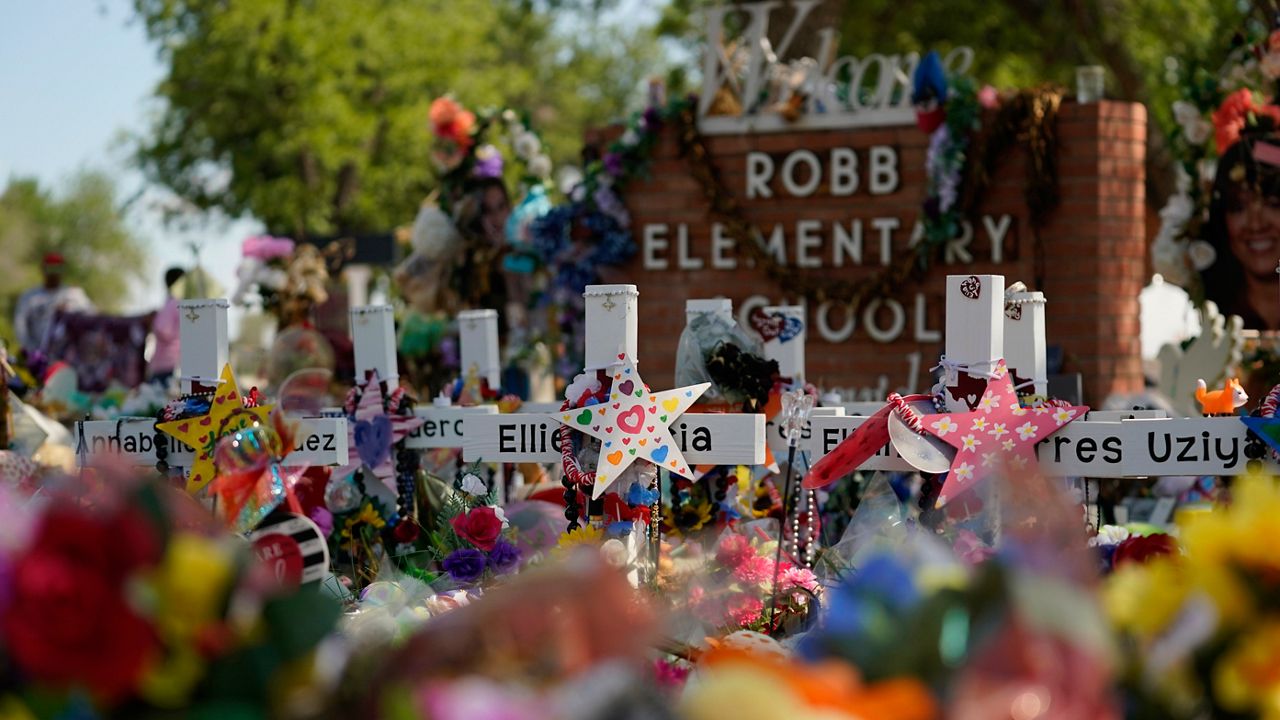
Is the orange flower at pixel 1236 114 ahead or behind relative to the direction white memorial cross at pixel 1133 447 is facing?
behind

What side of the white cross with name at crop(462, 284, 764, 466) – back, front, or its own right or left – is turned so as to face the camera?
front

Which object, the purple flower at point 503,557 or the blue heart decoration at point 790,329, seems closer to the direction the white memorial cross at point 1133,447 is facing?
the purple flower

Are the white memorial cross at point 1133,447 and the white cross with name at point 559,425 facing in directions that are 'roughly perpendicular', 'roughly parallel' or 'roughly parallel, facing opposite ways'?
roughly parallel

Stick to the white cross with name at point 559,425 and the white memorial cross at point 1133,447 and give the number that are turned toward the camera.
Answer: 2

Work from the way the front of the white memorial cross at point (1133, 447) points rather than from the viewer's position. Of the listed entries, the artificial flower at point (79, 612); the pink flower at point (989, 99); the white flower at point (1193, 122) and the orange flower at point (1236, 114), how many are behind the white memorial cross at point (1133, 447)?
3

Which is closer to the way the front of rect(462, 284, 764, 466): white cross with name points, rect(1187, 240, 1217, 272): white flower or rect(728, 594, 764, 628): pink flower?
the pink flower

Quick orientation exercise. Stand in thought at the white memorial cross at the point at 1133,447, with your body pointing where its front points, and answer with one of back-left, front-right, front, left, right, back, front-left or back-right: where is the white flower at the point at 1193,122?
back

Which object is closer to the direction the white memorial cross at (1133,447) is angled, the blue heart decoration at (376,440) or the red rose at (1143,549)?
the red rose

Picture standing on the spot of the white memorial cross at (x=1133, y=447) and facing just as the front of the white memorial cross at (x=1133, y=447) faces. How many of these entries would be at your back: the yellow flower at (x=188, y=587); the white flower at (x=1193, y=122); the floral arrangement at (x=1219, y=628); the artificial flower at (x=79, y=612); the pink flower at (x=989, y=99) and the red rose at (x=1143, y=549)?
2

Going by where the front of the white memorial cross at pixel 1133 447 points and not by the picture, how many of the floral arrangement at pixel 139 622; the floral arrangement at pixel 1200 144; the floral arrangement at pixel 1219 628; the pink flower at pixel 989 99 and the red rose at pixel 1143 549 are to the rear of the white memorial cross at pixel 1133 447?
2

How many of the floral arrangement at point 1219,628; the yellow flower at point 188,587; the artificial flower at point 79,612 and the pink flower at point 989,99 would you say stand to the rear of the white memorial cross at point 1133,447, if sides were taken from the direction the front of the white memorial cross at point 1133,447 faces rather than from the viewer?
1
